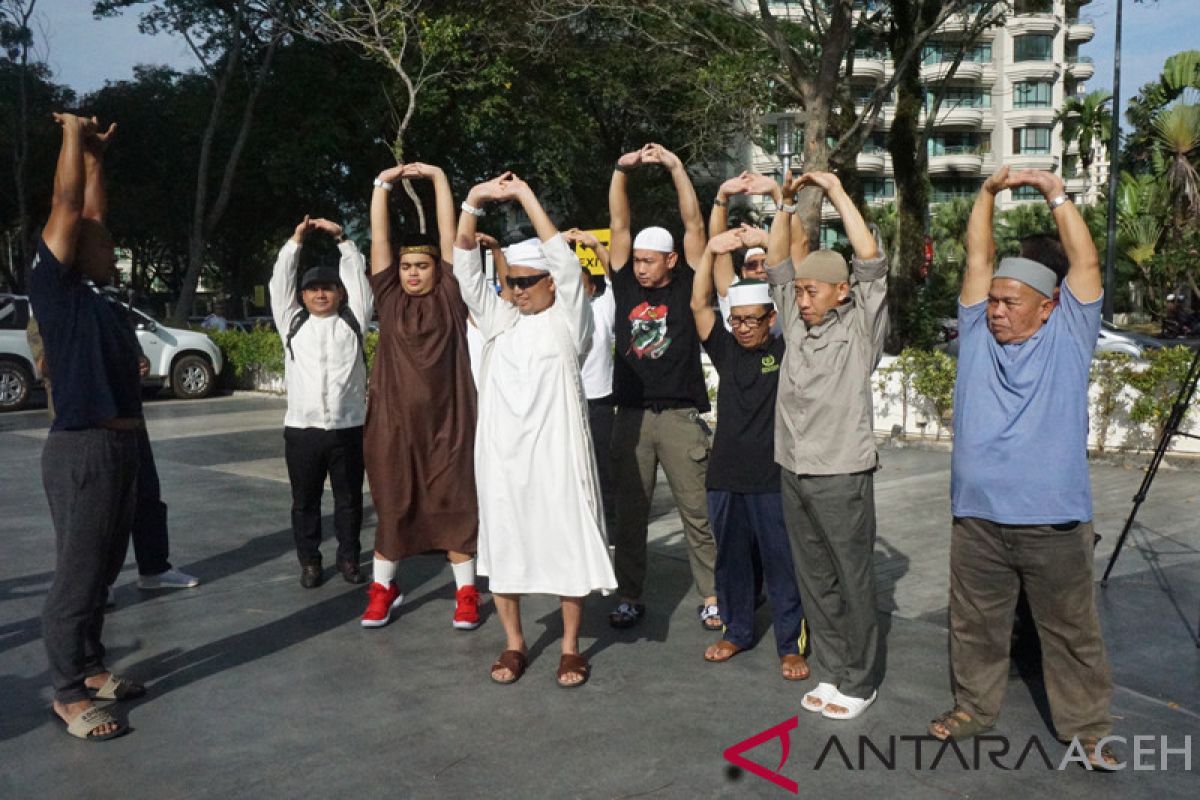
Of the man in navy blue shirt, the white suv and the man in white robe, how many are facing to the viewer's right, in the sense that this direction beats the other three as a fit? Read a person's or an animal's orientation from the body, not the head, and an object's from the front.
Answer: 2

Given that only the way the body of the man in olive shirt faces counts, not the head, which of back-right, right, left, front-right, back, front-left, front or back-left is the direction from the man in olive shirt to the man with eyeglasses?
right

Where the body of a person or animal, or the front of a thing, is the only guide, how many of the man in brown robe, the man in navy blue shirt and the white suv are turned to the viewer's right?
2

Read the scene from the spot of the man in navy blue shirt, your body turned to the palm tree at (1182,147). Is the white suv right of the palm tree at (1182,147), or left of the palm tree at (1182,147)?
left

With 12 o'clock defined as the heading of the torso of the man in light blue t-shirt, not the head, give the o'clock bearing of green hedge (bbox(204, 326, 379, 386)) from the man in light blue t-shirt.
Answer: The green hedge is roughly at 3 o'clock from the man in light blue t-shirt.

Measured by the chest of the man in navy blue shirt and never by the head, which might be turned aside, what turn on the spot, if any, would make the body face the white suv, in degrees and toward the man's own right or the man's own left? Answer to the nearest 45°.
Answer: approximately 90° to the man's own left

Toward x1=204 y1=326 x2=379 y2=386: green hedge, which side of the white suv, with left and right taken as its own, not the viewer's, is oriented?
front

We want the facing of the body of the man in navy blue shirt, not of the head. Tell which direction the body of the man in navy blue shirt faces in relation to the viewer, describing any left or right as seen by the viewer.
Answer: facing to the right of the viewer

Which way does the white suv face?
to the viewer's right

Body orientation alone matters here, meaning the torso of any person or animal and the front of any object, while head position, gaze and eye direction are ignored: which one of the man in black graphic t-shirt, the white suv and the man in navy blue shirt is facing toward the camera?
the man in black graphic t-shirt

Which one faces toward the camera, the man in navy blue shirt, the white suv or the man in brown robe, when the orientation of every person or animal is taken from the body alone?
the man in brown robe

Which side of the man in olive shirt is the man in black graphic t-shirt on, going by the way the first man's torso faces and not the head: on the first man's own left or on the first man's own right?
on the first man's own right

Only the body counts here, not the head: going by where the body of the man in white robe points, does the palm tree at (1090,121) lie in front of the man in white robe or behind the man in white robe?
behind

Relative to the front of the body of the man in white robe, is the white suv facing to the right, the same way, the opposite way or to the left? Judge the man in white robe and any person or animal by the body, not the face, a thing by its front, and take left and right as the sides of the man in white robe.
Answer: to the left

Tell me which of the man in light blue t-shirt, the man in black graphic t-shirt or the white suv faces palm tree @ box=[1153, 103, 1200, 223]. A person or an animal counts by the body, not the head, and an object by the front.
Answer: the white suv

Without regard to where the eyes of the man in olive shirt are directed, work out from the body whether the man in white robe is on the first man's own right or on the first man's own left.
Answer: on the first man's own right

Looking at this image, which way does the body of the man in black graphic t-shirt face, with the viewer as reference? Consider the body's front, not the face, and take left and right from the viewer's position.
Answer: facing the viewer
